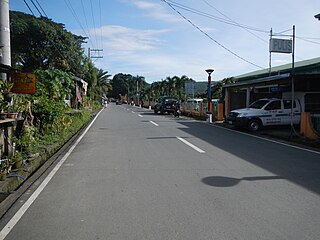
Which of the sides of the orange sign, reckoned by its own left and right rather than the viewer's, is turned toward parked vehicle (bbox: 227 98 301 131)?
left

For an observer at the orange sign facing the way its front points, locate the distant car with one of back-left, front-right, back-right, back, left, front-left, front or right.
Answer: back-left

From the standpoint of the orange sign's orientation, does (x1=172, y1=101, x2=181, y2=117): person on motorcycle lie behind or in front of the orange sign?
behind

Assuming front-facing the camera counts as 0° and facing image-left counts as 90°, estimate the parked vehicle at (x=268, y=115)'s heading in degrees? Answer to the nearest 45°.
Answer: approximately 45°

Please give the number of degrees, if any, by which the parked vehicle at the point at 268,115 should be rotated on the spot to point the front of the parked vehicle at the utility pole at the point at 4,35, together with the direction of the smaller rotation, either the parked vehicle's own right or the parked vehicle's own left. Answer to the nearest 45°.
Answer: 0° — it already faces it

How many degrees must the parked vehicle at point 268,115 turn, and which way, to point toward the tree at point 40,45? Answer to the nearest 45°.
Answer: approximately 90° to its right

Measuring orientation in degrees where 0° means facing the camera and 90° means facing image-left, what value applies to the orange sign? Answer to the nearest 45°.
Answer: approximately 0°

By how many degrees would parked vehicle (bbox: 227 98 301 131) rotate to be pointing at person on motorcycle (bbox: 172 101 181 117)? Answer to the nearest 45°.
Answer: approximately 90° to its right

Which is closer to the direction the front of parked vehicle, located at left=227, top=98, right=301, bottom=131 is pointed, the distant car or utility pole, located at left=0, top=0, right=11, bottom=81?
the utility pole

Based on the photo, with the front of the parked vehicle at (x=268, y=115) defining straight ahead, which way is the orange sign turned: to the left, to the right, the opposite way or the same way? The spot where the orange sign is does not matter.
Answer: to the left

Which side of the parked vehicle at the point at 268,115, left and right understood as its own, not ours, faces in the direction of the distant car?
right
